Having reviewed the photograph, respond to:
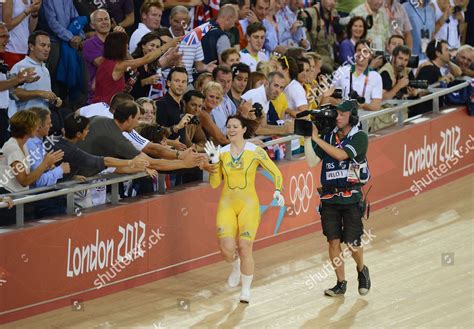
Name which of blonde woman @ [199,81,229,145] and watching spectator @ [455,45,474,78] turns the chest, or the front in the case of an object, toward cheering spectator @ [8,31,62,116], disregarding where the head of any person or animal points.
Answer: watching spectator @ [455,45,474,78]

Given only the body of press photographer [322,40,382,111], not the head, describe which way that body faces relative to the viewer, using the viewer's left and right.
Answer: facing the viewer

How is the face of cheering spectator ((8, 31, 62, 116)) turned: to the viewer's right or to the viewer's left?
to the viewer's right

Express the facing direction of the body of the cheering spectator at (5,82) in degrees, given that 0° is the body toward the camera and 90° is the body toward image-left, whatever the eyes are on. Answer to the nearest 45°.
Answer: approximately 270°

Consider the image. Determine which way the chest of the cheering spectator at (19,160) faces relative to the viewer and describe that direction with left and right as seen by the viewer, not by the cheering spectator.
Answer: facing to the right of the viewer

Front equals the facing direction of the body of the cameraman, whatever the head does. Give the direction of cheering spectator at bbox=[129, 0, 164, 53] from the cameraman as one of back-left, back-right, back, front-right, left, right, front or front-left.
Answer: right

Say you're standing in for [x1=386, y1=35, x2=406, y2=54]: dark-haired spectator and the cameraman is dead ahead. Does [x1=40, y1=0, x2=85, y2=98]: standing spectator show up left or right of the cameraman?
right

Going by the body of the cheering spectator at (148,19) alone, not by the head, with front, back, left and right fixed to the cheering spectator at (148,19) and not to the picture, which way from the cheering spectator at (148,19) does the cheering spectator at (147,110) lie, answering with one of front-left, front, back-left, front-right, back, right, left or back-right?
front-right

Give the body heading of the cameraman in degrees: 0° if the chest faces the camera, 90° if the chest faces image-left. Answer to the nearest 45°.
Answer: approximately 45°
